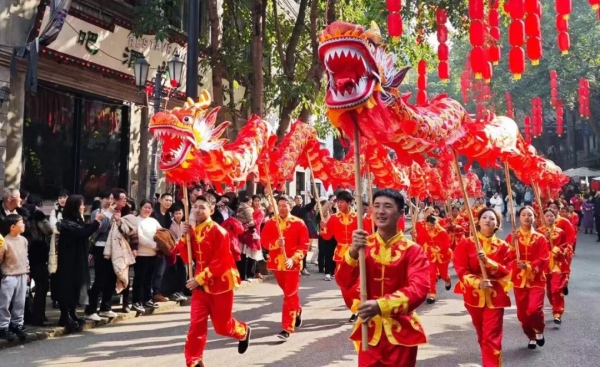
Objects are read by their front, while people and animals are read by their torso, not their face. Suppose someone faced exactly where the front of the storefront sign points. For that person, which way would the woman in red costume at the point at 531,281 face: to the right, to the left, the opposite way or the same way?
to the right

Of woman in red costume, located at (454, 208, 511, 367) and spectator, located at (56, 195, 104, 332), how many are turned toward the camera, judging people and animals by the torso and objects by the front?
1

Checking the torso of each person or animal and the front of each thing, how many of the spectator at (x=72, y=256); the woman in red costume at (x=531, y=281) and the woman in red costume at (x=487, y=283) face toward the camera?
2

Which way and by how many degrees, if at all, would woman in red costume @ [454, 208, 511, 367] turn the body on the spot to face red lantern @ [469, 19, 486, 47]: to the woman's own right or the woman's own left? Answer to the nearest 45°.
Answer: approximately 180°

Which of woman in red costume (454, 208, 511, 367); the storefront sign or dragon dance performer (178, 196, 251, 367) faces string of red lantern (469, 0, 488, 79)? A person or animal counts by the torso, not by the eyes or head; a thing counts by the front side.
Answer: the storefront sign

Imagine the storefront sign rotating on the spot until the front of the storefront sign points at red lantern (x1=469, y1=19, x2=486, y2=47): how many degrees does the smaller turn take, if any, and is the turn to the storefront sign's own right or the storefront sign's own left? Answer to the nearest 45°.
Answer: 0° — it already faces it

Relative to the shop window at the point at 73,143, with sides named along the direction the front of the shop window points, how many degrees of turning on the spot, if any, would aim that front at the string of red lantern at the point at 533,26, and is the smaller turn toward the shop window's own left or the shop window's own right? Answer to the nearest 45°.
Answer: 0° — it already faces it

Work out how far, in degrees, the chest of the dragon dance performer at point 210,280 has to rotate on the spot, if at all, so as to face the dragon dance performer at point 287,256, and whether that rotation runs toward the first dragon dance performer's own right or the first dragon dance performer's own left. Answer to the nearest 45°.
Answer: approximately 180°

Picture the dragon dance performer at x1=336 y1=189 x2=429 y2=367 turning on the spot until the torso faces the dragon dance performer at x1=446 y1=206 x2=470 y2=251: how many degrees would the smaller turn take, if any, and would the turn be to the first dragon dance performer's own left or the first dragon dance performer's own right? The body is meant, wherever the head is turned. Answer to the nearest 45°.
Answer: approximately 135° to the first dragon dance performer's own right

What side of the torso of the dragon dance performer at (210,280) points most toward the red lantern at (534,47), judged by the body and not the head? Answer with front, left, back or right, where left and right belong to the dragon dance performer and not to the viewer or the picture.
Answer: back

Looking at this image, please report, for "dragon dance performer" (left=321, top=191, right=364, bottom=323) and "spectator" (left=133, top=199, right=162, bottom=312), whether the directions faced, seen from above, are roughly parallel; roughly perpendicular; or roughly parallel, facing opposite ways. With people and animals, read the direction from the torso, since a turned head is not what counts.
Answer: roughly perpendicular

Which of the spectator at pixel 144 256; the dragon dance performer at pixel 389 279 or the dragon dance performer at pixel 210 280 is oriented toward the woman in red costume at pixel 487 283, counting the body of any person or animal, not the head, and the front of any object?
the spectator

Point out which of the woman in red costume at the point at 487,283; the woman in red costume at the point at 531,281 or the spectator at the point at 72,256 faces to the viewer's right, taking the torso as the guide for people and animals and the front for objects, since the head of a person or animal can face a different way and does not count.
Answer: the spectator

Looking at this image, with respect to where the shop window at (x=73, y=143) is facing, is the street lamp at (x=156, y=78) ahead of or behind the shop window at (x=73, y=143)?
ahead

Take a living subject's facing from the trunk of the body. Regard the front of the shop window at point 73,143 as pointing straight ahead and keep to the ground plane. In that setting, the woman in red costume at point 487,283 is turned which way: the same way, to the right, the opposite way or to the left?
to the right

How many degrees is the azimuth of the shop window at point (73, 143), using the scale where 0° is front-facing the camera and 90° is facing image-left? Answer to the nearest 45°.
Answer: approximately 315°

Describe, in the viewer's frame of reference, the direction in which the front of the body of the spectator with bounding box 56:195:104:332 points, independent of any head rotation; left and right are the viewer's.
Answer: facing to the right of the viewer

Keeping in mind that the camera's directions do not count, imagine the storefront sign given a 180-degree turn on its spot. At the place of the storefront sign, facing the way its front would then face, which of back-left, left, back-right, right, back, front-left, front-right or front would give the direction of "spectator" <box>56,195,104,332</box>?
back-left
